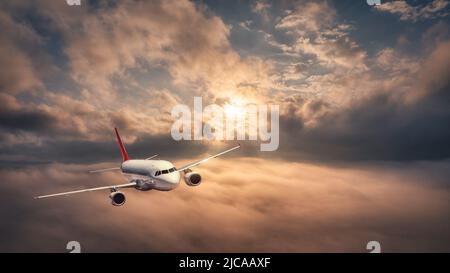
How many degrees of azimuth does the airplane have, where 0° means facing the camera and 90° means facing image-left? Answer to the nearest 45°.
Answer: approximately 315°
